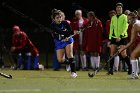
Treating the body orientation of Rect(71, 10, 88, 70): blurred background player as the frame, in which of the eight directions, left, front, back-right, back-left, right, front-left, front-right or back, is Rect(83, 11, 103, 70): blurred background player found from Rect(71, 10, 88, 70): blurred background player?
left

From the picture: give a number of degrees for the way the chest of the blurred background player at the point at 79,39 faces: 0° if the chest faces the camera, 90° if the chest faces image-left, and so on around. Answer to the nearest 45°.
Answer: approximately 0°

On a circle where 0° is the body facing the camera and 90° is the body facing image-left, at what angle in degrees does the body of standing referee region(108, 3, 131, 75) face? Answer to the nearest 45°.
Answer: approximately 0°

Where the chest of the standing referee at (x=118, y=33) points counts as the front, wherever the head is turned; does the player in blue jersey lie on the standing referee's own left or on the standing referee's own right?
on the standing referee's own right

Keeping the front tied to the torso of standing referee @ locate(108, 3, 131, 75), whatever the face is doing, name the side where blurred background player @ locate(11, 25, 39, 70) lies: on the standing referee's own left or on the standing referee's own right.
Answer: on the standing referee's own right

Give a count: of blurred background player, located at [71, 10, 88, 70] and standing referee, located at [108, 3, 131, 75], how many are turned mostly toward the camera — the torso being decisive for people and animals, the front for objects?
2

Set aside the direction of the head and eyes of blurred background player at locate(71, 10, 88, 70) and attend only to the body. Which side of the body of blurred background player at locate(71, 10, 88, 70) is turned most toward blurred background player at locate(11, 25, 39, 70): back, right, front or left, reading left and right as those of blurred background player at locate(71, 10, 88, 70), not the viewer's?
right
